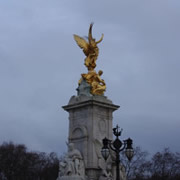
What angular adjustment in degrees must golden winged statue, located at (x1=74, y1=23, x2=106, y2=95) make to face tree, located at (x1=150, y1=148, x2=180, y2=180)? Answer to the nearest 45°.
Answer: approximately 135° to its left

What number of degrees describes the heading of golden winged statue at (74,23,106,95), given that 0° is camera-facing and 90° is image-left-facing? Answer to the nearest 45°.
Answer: approximately 315°
